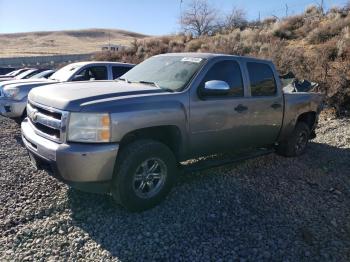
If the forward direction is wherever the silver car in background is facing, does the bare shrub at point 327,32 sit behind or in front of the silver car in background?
behind

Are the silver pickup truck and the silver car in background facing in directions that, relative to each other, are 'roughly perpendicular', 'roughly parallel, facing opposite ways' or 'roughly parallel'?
roughly parallel

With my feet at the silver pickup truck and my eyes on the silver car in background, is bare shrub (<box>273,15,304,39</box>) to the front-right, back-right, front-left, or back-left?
front-right

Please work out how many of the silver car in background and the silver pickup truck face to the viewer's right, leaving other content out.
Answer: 0

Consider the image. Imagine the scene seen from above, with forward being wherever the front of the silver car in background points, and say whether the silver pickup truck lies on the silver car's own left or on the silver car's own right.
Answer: on the silver car's own left

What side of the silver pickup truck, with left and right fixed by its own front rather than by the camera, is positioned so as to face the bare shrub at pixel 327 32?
back

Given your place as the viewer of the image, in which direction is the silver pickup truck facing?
facing the viewer and to the left of the viewer

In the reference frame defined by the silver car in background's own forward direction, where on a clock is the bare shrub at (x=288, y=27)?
The bare shrub is roughly at 6 o'clock from the silver car in background.

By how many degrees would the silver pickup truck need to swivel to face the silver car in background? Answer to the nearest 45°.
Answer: approximately 90° to its right
